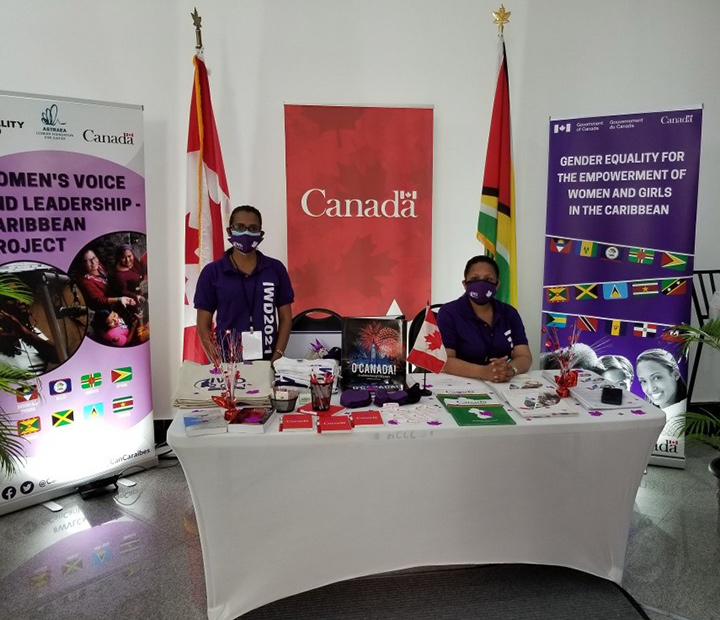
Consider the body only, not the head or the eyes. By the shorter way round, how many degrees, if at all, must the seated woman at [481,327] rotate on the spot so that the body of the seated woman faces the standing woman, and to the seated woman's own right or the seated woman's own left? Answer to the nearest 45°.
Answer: approximately 90° to the seated woman's own right

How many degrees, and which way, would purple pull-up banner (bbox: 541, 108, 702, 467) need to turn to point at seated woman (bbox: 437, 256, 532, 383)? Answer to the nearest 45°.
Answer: approximately 45° to its right

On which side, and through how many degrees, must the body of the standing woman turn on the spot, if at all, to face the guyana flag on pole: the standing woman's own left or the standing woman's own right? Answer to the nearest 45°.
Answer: approximately 90° to the standing woman's own left

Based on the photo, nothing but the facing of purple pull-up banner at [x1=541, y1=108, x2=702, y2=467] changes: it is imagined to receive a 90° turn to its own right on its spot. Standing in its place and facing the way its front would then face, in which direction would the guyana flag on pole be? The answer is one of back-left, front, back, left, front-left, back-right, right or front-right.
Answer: front

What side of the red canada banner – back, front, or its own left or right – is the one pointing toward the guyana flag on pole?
left

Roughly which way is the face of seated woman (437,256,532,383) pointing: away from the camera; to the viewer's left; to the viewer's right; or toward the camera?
toward the camera

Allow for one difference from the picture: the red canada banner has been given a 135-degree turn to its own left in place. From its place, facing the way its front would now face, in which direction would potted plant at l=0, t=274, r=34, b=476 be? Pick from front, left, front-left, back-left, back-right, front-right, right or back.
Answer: back

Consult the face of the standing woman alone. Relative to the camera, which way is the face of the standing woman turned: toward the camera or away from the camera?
toward the camera

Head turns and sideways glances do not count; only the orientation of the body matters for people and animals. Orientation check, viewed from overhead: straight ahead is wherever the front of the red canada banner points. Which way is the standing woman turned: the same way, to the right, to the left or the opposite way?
the same way

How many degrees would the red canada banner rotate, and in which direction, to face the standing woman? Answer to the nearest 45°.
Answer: approximately 45° to its right

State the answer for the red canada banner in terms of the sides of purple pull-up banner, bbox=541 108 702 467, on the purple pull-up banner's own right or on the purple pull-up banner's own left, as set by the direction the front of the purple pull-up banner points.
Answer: on the purple pull-up banner's own right

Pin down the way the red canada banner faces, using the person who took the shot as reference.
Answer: facing the viewer

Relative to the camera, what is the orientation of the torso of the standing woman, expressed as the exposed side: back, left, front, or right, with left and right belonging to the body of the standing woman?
front

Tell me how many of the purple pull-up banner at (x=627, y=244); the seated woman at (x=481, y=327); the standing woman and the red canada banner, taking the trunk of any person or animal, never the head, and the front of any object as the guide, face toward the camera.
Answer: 4

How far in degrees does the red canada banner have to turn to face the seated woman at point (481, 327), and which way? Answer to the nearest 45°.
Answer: approximately 45° to its left

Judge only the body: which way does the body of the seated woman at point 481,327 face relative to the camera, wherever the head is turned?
toward the camera
